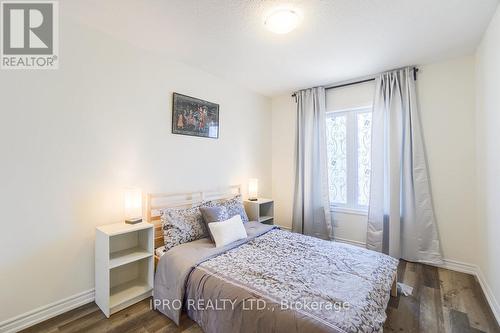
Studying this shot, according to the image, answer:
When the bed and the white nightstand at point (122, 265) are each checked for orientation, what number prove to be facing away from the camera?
0

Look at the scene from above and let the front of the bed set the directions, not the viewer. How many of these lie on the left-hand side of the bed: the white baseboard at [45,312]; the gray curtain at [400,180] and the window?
2

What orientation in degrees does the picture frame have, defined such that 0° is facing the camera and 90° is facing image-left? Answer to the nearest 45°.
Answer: approximately 315°

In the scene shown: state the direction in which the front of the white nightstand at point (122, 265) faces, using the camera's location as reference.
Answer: facing the viewer and to the right of the viewer

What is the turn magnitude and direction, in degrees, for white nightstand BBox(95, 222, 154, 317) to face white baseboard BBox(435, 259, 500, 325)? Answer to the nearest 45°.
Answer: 0° — it already faces it

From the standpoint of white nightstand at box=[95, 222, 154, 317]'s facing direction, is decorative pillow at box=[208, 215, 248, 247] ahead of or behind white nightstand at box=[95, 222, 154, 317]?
ahead

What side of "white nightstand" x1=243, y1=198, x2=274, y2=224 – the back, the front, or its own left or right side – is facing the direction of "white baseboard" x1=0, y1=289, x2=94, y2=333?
right

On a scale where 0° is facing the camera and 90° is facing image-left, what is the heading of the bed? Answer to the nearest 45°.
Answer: approximately 315°
